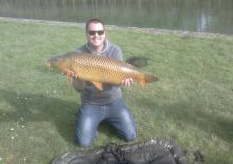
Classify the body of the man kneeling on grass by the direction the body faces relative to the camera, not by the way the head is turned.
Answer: toward the camera

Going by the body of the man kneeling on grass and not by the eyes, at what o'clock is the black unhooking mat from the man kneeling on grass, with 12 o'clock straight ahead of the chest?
The black unhooking mat is roughly at 11 o'clock from the man kneeling on grass.
